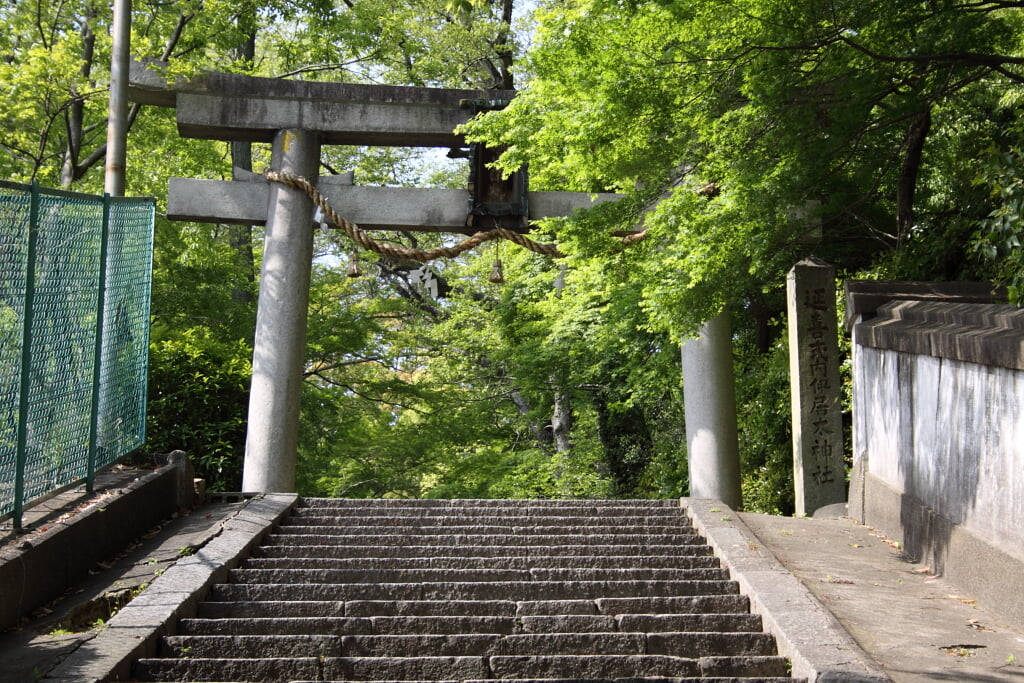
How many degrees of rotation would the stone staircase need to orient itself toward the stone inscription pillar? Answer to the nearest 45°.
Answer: approximately 135° to its left

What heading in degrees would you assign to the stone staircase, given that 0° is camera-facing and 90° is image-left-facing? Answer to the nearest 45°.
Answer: approximately 0°

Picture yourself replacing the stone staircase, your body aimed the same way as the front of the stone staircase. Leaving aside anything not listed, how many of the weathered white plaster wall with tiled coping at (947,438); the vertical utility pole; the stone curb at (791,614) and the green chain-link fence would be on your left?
2

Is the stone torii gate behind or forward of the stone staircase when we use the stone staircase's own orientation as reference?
behind

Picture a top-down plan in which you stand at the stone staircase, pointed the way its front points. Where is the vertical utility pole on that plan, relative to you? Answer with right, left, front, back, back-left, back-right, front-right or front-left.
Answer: back-right

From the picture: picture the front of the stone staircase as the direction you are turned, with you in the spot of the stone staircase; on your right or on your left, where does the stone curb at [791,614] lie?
on your left

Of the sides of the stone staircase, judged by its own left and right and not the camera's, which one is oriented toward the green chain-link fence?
right

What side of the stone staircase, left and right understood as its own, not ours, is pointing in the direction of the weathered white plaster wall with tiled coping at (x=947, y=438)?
left
